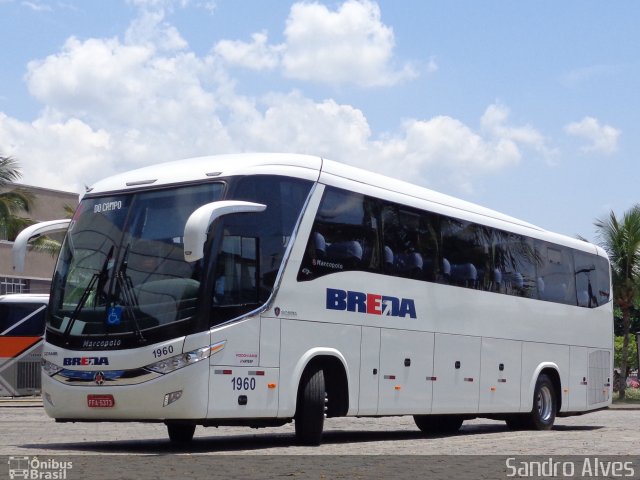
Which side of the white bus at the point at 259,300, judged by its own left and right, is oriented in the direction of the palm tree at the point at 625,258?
back

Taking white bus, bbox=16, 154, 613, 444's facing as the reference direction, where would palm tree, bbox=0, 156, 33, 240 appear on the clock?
The palm tree is roughly at 4 o'clock from the white bus.

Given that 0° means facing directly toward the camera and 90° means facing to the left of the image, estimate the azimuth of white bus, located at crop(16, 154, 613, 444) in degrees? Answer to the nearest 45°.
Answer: approximately 45°
